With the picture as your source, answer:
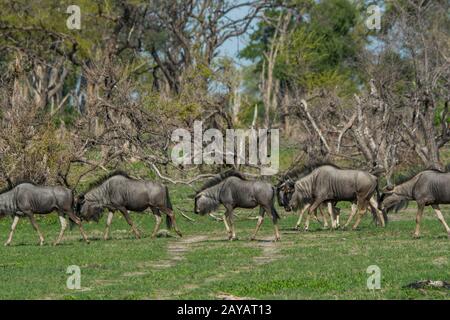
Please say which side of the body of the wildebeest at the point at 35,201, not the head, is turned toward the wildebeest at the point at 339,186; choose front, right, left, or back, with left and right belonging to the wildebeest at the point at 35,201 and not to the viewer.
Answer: back

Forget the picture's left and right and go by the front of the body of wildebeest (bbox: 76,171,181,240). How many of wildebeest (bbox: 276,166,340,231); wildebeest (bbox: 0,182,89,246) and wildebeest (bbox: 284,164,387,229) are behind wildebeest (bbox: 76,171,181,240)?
2

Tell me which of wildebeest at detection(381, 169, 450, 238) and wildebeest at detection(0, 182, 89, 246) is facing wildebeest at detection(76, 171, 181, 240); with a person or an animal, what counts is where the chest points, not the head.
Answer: wildebeest at detection(381, 169, 450, 238)

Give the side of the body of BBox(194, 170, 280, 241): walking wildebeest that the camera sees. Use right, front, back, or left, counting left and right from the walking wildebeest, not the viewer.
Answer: left

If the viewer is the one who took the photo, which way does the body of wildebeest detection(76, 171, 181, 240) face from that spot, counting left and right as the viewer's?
facing to the left of the viewer

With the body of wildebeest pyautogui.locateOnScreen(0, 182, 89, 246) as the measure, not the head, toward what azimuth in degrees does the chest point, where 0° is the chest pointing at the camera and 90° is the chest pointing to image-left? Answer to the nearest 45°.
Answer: approximately 90°

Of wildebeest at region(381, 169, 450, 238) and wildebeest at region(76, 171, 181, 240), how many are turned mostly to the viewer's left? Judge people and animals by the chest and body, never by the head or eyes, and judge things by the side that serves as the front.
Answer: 2

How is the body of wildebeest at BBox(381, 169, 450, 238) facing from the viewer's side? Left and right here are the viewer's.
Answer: facing to the left of the viewer

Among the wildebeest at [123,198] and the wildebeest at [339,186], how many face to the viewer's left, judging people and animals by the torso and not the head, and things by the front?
2
